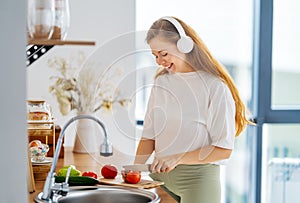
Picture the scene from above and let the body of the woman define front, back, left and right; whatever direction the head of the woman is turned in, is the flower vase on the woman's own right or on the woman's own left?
on the woman's own right

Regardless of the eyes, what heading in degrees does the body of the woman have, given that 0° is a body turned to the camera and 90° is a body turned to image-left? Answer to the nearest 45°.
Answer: approximately 45°

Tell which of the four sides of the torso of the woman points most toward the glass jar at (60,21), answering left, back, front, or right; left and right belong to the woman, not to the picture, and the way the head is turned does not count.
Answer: front

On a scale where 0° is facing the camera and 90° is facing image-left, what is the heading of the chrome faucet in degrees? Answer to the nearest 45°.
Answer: approximately 270°

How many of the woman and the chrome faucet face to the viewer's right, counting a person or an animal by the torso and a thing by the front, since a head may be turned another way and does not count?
1

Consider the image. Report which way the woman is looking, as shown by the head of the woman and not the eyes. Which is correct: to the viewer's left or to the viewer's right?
to the viewer's left
